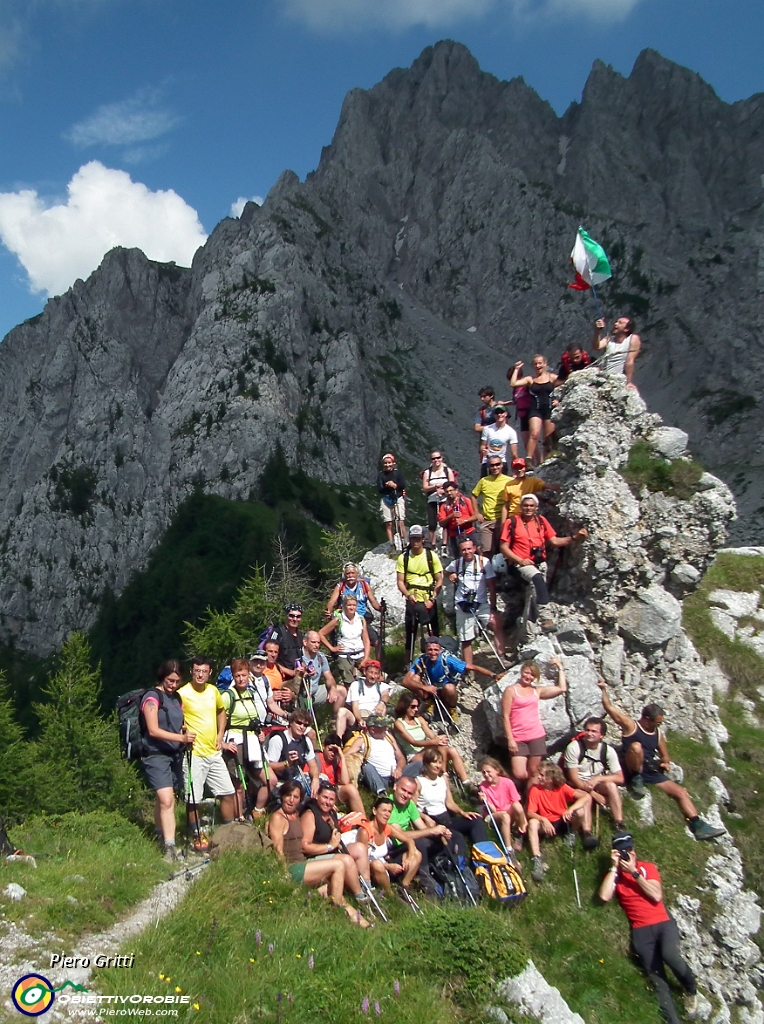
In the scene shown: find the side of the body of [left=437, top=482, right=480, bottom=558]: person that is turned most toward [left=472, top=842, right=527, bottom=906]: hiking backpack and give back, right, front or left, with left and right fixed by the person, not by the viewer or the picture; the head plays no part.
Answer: front

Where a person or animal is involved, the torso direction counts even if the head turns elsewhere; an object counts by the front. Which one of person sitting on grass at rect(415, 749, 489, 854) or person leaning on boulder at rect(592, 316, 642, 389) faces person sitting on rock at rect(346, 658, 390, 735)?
the person leaning on boulder

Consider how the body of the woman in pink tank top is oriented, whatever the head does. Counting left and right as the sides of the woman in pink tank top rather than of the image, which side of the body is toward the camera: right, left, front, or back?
front

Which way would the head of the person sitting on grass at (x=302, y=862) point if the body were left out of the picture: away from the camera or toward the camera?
toward the camera

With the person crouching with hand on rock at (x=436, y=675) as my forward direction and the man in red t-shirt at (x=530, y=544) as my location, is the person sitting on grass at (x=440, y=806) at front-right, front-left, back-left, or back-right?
front-left

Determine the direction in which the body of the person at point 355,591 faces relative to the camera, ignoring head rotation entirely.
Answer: toward the camera

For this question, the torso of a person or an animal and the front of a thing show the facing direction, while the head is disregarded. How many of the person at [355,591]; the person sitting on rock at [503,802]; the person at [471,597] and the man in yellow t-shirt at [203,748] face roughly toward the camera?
4

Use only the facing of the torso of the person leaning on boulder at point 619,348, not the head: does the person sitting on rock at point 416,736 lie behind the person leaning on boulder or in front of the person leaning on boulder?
in front

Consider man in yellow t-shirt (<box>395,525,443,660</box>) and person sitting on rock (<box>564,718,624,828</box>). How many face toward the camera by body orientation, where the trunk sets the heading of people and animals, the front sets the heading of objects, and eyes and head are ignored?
2

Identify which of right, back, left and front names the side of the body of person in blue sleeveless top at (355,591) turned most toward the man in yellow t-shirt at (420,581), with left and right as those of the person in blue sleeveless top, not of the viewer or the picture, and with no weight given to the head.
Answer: left

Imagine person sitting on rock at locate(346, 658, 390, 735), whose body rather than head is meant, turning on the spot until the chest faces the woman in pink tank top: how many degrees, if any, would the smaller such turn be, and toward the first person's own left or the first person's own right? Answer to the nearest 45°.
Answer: approximately 45° to the first person's own left

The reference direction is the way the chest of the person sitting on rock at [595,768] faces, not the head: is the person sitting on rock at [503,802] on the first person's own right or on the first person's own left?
on the first person's own right

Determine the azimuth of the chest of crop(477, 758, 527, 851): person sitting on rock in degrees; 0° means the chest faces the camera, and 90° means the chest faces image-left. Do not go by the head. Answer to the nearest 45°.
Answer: approximately 0°

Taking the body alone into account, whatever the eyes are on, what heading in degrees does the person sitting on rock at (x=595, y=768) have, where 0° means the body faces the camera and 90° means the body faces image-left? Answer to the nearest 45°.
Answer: approximately 0°
